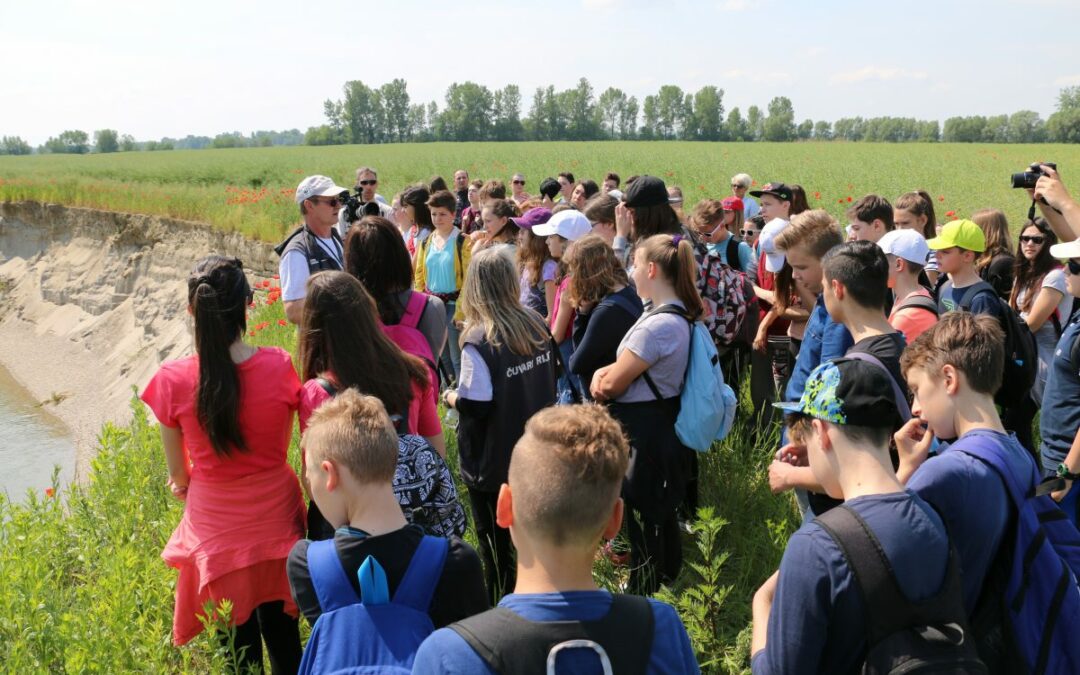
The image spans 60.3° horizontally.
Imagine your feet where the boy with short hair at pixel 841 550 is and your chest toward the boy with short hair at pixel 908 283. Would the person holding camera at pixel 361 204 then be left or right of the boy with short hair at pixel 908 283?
left

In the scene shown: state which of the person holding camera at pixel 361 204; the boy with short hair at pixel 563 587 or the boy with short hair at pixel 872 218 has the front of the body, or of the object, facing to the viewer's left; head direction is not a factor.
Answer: the boy with short hair at pixel 872 218

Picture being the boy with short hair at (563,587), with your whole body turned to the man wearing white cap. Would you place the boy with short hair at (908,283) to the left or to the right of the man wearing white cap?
right

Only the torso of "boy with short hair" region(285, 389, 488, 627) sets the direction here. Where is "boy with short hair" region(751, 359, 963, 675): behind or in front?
behind

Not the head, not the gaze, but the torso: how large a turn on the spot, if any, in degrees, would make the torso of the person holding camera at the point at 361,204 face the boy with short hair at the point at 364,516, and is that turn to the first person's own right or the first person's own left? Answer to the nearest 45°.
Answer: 0° — they already face them

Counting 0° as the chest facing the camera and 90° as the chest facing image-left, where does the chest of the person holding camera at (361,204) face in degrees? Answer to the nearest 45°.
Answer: approximately 0°

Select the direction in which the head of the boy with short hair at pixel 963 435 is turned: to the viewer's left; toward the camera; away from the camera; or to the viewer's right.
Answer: to the viewer's left

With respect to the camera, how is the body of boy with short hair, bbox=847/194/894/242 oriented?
to the viewer's left

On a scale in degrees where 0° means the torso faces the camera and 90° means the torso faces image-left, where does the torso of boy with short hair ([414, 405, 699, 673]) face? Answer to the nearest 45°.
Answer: approximately 180°

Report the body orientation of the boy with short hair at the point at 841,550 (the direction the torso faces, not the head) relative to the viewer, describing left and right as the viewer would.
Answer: facing away from the viewer and to the left of the viewer
